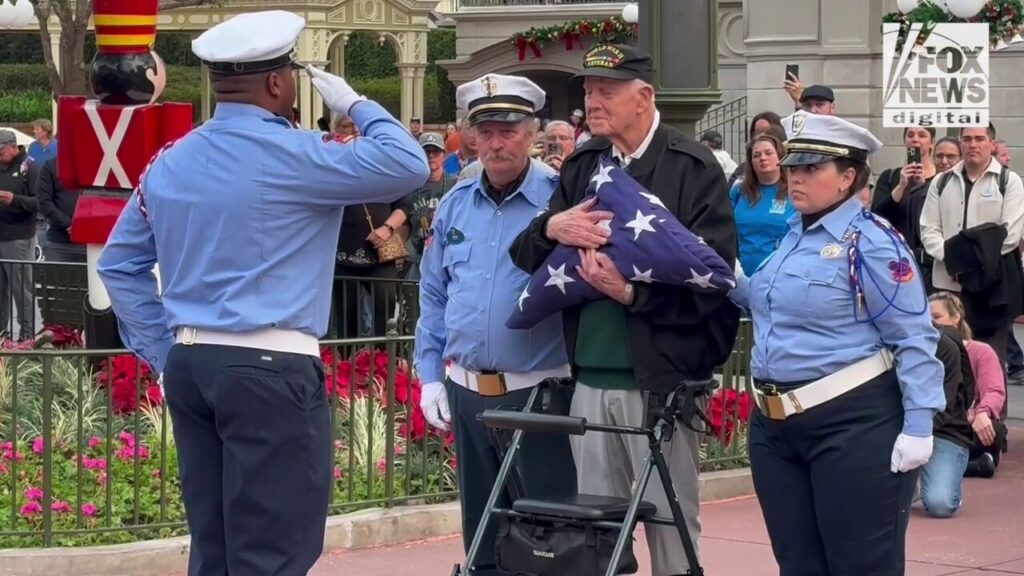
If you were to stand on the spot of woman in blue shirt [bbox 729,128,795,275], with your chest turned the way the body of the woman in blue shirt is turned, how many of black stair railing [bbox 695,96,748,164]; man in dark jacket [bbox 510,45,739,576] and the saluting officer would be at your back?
1

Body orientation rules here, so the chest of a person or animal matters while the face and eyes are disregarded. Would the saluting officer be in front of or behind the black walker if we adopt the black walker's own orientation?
in front

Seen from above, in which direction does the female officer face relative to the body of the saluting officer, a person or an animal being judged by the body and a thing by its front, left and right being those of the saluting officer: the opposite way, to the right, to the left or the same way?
the opposite way

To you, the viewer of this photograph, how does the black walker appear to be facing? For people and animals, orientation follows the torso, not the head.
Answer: facing the viewer and to the left of the viewer

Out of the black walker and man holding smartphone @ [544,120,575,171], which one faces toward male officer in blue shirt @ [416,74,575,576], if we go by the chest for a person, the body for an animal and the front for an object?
the man holding smartphone

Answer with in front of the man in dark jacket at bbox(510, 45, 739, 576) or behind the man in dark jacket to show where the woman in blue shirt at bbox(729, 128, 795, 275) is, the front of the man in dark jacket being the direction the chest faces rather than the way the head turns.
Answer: behind

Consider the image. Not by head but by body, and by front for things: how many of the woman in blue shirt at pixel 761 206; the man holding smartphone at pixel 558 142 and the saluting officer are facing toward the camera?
2

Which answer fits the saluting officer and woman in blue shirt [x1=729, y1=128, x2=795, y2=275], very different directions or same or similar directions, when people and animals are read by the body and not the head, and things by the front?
very different directions

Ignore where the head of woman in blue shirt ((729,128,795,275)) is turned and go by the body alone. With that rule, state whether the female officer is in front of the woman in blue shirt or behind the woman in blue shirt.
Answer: in front

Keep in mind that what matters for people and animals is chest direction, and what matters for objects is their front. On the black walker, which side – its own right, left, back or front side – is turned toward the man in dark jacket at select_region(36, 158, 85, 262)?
right

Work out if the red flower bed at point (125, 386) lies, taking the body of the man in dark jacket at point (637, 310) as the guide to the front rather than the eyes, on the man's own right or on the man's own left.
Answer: on the man's own right

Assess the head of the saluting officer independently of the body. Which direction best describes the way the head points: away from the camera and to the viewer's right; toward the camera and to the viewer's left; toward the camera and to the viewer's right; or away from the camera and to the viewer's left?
away from the camera and to the viewer's right

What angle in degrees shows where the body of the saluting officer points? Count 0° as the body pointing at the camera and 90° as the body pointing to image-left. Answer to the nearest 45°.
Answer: approximately 225°

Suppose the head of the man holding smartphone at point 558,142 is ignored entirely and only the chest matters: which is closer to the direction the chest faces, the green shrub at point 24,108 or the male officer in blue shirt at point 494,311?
the male officer in blue shirt
